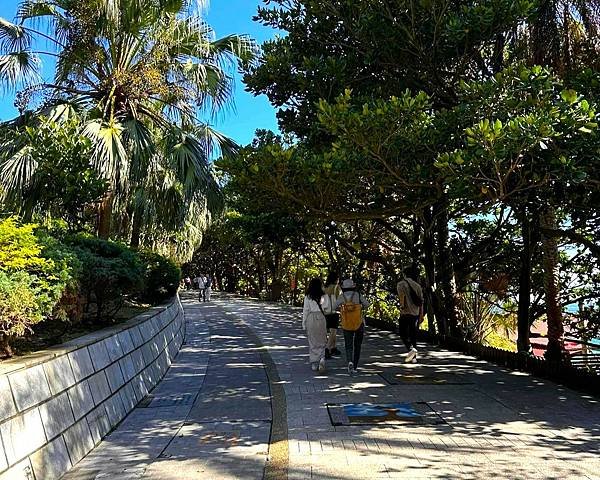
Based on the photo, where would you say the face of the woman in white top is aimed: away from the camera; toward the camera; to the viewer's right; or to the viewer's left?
away from the camera

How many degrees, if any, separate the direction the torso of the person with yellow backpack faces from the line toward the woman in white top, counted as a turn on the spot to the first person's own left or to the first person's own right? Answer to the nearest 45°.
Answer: approximately 90° to the first person's own left

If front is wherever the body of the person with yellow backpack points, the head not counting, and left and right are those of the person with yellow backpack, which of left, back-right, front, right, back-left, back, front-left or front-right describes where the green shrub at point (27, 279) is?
back-left

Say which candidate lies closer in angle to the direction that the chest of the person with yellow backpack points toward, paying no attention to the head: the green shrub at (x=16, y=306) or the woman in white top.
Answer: the woman in white top

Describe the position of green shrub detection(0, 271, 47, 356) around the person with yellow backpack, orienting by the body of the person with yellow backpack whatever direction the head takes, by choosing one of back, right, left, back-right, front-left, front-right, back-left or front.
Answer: back-left

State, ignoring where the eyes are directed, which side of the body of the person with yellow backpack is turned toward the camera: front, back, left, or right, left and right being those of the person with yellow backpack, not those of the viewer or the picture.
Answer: back

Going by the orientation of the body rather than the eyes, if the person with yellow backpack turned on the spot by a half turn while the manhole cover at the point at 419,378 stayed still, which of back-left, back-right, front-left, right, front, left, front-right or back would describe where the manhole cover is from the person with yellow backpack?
left

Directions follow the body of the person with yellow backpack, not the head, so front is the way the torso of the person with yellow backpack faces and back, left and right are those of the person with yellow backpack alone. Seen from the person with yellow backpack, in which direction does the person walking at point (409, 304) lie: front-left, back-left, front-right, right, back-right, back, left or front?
front-right

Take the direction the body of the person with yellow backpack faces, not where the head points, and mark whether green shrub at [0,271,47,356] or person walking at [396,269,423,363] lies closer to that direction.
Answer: the person walking
